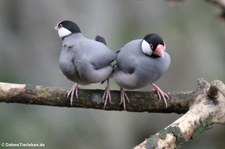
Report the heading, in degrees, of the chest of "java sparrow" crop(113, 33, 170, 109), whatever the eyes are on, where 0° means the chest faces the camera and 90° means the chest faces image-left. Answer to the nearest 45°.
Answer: approximately 315°
